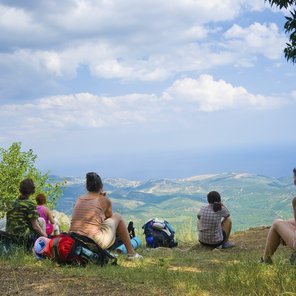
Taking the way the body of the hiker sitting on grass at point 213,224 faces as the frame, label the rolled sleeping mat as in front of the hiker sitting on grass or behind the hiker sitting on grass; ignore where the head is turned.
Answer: behind

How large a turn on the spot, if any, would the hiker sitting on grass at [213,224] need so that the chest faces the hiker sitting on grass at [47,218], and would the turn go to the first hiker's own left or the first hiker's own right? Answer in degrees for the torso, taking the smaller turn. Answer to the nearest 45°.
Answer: approximately 135° to the first hiker's own left

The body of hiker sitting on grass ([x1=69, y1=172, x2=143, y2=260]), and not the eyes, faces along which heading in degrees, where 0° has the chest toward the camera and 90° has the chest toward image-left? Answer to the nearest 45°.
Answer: approximately 225°

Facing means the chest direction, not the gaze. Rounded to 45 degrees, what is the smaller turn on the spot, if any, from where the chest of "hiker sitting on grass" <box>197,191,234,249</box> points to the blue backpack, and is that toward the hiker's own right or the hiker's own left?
approximately 90° to the hiker's own left

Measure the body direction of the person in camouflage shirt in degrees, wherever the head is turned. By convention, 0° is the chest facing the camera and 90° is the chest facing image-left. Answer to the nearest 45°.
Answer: approximately 225°
